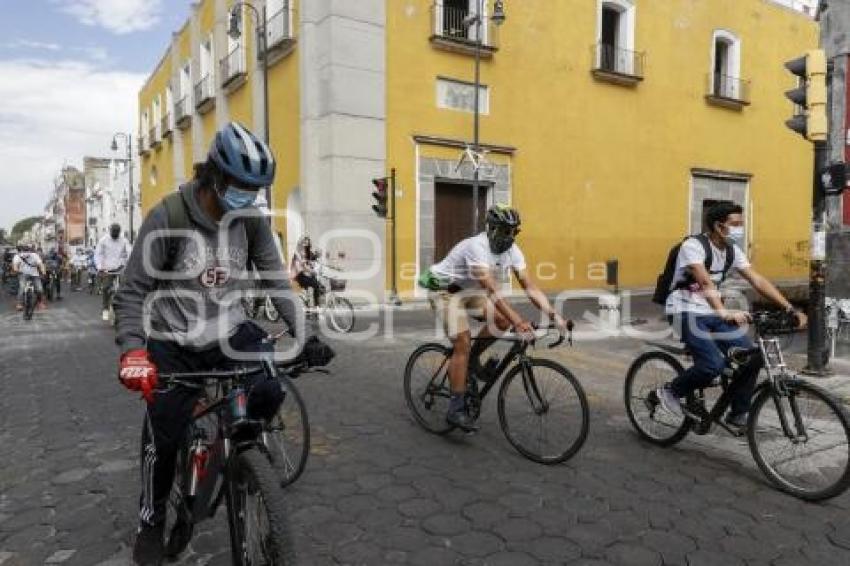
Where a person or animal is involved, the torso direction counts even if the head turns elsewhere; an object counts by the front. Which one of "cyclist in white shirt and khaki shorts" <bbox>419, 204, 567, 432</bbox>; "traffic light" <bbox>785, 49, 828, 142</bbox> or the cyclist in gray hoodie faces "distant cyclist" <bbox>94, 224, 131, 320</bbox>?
the traffic light

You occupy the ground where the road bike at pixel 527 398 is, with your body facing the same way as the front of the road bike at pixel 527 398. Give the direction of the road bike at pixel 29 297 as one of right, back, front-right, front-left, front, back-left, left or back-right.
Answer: back

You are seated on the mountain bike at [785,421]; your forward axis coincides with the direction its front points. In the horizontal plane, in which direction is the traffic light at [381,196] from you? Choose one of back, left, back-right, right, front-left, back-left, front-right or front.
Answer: back

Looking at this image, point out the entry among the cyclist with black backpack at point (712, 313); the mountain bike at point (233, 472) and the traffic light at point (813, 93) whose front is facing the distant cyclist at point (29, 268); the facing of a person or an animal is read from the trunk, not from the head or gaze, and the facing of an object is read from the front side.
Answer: the traffic light

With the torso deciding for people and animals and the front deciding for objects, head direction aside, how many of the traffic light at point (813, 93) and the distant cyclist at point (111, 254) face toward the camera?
1

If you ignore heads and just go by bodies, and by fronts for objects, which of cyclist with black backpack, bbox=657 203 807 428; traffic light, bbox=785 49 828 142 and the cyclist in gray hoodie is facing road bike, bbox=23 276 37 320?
the traffic light

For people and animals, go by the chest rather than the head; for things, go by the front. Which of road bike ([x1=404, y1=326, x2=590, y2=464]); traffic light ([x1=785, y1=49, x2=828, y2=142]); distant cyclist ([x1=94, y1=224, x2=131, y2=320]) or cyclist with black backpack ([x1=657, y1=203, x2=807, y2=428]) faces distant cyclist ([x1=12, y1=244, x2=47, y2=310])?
the traffic light

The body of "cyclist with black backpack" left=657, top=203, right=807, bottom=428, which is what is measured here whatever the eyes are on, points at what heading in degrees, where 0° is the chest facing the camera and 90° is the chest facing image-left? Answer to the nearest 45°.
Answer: approximately 315°

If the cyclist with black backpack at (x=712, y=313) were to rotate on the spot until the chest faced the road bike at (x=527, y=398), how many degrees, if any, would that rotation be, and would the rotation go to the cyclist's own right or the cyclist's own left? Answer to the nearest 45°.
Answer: approximately 135° to the cyclist's own right

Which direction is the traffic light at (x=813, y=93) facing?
to the viewer's left
